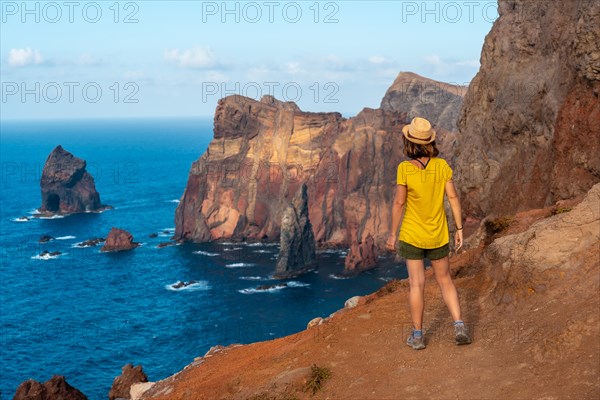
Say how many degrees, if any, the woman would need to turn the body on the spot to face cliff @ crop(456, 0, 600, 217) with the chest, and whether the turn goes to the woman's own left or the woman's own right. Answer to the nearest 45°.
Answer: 0° — they already face it

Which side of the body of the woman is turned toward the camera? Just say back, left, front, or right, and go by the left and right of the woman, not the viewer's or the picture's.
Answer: back
